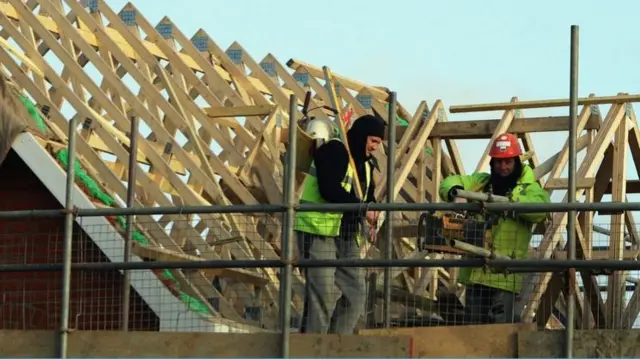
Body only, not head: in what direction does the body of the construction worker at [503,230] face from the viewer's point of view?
toward the camera

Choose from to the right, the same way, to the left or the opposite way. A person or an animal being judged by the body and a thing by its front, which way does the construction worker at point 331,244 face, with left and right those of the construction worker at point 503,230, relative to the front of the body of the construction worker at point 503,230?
to the left

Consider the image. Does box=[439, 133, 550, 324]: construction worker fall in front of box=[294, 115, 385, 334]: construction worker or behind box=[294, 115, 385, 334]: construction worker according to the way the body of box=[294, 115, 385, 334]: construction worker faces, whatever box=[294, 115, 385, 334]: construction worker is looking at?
in front

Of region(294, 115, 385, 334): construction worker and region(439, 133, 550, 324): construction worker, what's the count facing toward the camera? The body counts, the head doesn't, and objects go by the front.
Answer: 1

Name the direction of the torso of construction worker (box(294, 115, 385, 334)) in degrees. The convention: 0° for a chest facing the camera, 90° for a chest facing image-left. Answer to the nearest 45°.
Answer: approximately 270°

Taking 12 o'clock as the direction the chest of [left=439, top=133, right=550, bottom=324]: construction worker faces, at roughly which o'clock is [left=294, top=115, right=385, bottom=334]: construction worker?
[left=294, top=115, right=385, bottom=334]: construction worker is roughly at 3 o'clock from [left=439, top=133, right=550, bottom=324]: construction worker.

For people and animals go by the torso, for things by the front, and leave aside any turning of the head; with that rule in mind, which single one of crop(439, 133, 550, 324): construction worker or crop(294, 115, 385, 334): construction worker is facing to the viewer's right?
crop(294, 115, 385, 334): construction worker
